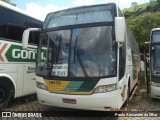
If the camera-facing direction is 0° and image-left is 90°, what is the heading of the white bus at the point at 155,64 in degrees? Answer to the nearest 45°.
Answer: approximately 0°

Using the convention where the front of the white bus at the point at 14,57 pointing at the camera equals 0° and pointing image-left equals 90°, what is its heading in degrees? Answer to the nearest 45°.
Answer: approximately 45°

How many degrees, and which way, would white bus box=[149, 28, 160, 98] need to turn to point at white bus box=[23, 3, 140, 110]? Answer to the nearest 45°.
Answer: approximately 45° to its right

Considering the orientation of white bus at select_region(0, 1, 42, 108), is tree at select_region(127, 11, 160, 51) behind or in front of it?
behind

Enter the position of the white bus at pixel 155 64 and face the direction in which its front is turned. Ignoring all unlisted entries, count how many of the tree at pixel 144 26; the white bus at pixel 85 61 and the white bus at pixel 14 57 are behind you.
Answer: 1

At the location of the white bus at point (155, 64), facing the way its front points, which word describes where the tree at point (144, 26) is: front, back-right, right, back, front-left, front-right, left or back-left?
back

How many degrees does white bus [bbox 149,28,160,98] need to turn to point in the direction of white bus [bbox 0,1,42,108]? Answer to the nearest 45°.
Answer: approximately 45° to its right
